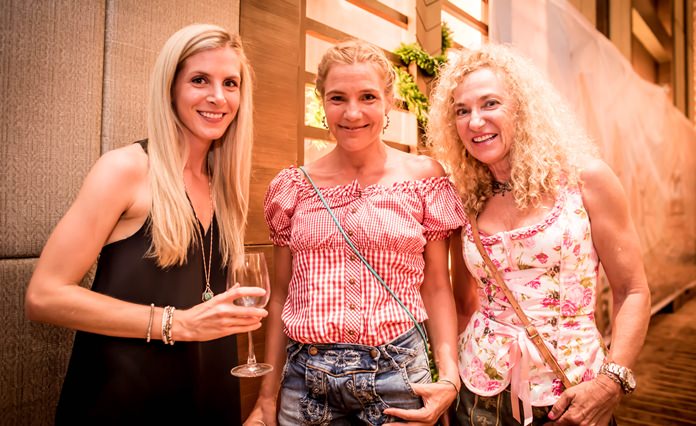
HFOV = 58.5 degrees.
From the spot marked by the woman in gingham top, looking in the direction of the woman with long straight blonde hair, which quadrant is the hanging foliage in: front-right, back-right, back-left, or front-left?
back-right

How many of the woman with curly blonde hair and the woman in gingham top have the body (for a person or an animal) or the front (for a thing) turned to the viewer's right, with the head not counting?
0

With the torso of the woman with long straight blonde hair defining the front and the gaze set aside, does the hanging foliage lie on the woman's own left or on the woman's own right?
on the woman's own left

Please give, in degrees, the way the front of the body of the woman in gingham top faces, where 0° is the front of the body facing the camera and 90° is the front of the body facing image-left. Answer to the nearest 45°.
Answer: approximately 0°

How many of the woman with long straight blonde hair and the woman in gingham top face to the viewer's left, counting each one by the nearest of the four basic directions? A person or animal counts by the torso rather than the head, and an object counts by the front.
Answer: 0

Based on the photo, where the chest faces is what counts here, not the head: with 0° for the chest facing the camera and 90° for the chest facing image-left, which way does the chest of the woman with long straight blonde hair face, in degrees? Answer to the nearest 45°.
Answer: approximately 315°

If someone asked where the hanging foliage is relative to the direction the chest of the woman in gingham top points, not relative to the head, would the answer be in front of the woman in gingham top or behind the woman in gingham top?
behind

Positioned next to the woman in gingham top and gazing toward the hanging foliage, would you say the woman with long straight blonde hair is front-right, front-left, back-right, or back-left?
back-left

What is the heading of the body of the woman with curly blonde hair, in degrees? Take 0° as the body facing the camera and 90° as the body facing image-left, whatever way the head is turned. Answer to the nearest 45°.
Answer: approximately 45°
